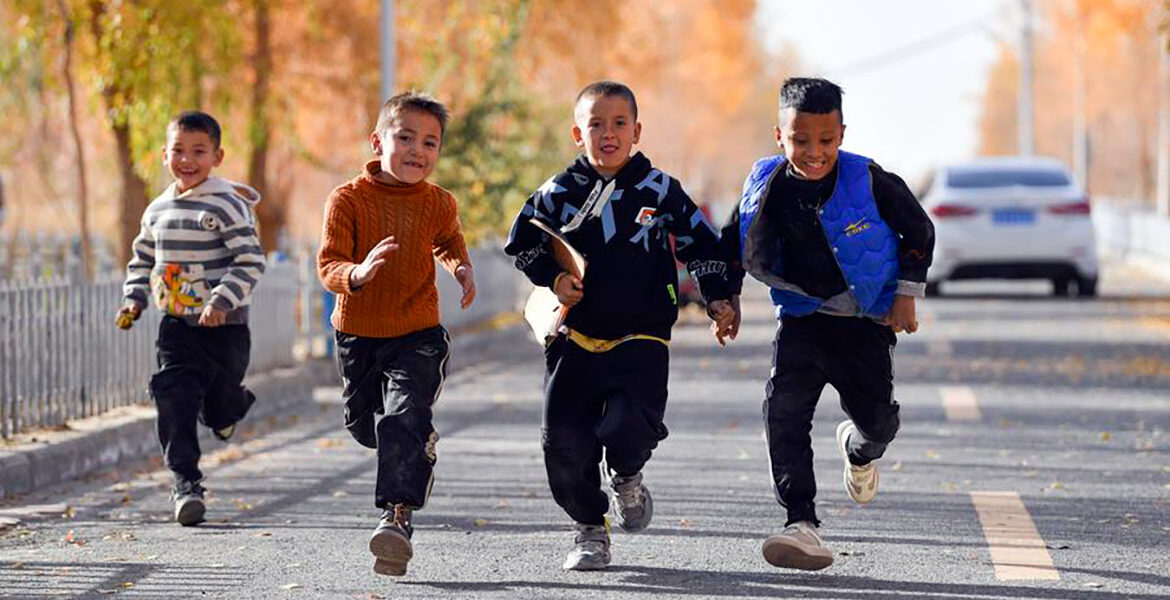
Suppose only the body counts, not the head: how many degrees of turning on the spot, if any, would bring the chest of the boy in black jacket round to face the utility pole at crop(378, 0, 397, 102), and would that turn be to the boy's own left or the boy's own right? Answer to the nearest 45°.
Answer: approximately 180°

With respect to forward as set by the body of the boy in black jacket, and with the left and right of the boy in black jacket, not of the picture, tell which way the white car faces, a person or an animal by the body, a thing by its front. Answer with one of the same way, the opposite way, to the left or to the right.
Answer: the opposite way

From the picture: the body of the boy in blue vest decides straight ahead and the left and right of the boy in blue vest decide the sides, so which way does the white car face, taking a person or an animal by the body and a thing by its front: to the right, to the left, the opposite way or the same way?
the opposite way

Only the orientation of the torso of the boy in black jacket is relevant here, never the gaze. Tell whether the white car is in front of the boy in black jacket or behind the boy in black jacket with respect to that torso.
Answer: behind

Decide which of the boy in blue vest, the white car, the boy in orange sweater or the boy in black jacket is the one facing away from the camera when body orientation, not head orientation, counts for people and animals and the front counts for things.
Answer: the white car

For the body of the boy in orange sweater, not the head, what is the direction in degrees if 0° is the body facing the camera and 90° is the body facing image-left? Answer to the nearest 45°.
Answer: approximately 0°

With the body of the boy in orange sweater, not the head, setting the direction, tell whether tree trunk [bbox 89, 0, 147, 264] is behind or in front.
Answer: behind

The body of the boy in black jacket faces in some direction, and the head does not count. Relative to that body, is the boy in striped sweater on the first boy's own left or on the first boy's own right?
on the first boy's own right

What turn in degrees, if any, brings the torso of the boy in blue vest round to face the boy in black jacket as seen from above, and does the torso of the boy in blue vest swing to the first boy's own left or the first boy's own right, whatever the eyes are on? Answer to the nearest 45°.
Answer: approximately 90° to the first boy's own right

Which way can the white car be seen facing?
away from the camera

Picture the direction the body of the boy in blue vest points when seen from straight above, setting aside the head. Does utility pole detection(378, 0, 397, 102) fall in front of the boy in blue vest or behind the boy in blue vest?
behind

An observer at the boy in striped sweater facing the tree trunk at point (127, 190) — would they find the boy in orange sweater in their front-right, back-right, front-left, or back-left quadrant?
back-right

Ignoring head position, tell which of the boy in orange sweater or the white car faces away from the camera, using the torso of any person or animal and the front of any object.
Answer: the white car

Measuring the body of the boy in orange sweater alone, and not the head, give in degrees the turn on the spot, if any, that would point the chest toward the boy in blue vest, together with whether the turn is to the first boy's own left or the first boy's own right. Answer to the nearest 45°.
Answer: approximately 90° to the first boy's own left
